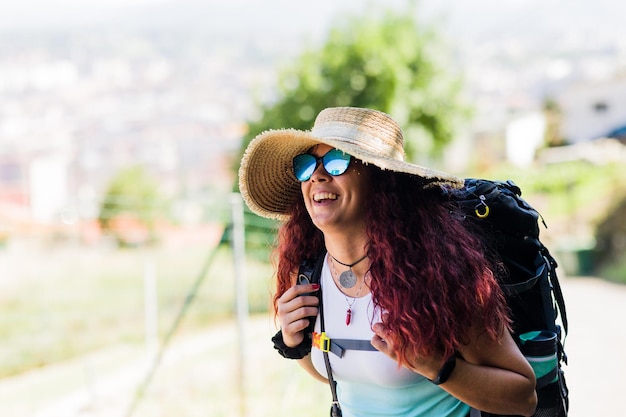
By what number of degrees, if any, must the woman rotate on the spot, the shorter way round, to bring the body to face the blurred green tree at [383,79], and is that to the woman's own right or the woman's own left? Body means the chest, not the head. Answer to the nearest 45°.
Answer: approximately 135° to the woman's own right

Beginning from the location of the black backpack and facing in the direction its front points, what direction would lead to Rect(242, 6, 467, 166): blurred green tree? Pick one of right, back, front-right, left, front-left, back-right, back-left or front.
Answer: front-left

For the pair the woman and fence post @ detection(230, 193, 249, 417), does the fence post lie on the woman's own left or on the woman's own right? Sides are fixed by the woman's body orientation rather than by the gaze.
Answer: on the woman's own right

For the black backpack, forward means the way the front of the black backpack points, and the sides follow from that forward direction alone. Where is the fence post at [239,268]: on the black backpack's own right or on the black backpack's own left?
on the black backpack's own left

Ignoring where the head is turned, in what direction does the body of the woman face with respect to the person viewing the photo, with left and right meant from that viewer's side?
facing the viewer and to the left of the viewer

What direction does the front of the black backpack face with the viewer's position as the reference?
facing away from the viewer and to the right of the viewer
